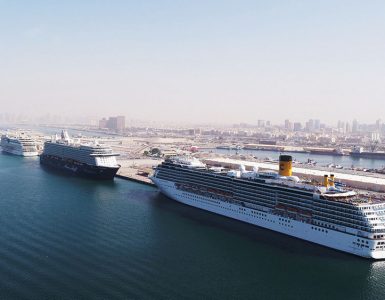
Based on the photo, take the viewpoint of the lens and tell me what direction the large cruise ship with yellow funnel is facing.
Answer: facing away from the viewer and to the left of the viewer
